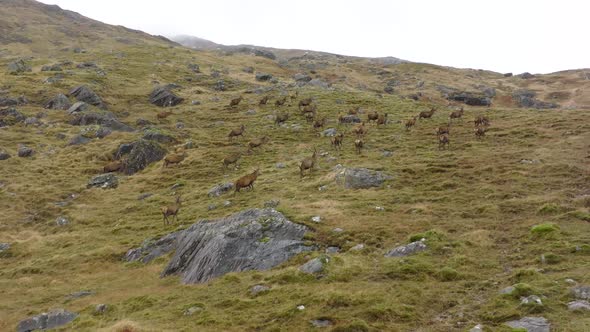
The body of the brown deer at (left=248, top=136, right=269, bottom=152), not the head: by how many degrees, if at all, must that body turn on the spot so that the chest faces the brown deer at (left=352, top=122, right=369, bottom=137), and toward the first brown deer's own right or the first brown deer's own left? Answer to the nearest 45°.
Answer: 0° — it already faces it

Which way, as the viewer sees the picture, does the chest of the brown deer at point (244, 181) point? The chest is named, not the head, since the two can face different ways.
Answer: to the viewer's right

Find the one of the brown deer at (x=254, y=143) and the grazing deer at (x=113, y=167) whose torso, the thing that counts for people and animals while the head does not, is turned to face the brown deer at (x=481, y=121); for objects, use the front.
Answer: the brown deer at (x=254, y=143)

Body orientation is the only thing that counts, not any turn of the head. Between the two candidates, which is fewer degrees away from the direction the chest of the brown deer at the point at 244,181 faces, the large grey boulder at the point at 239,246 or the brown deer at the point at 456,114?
the brown deer

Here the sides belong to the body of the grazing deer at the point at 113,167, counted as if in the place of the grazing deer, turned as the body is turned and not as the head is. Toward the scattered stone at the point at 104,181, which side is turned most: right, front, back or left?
left

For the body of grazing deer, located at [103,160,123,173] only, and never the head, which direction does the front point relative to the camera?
to the viewer's left
